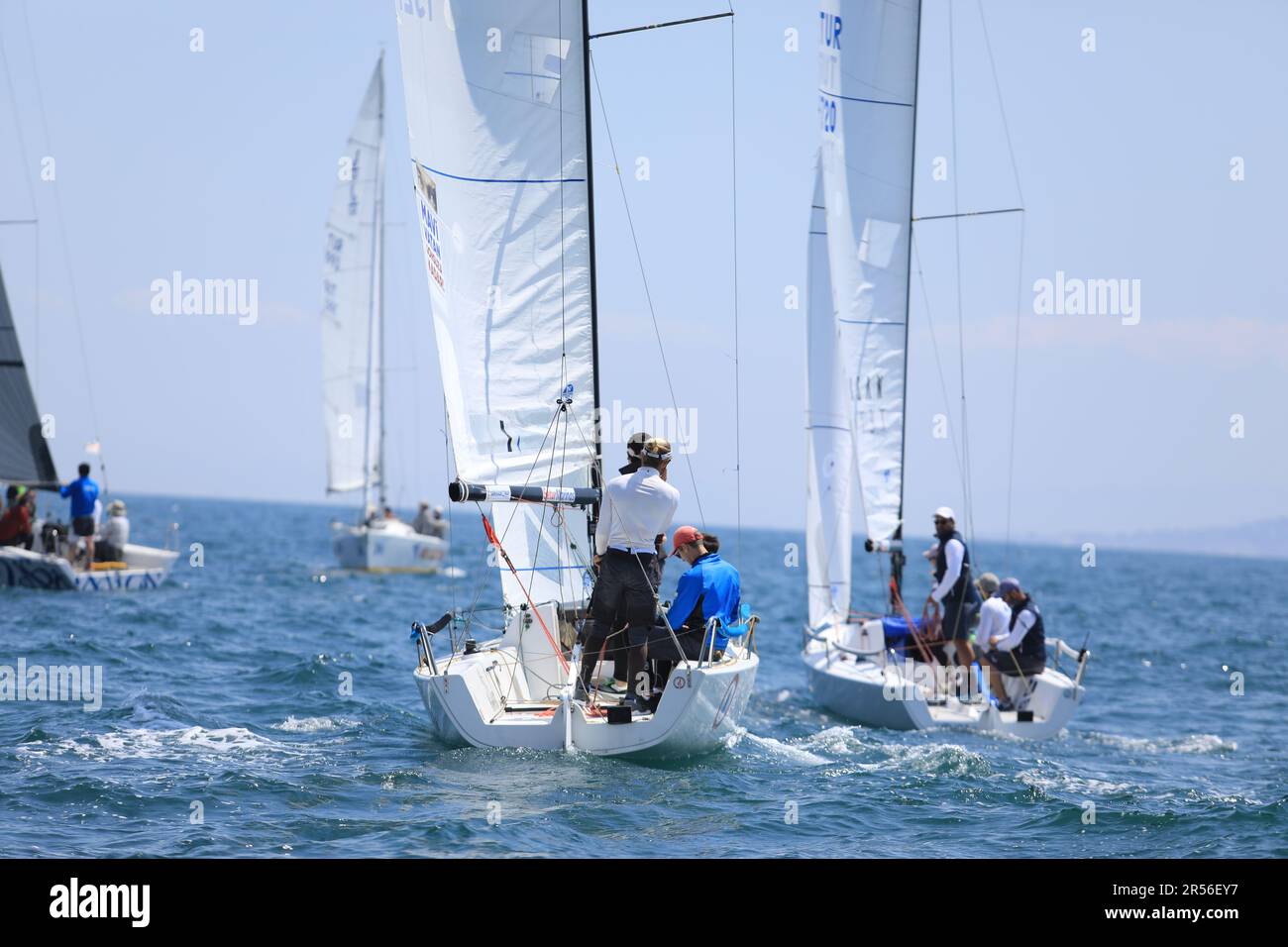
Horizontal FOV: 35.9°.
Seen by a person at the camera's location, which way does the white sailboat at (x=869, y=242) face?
facing away from the viewer and to the left of the viewer

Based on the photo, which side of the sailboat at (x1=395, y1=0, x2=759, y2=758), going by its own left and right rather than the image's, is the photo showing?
back

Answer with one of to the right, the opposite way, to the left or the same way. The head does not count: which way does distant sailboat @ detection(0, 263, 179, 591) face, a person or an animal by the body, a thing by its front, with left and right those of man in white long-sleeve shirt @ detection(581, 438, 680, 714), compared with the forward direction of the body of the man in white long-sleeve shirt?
to the left

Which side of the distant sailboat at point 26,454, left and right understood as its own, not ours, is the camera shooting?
left

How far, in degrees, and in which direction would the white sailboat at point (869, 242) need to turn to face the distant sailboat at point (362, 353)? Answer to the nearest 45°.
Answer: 0° — it already faces it

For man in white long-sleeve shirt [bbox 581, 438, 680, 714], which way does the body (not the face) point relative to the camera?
away from the camera

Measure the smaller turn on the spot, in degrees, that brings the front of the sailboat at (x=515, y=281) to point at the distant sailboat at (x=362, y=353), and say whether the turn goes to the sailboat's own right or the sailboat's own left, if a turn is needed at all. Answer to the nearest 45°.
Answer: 0° — it already faces it

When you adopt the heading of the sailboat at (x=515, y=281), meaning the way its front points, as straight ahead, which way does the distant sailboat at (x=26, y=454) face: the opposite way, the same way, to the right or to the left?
to the left

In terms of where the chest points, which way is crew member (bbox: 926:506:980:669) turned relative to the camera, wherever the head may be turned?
to the viewer's left

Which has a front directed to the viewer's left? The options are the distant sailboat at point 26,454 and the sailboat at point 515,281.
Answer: the distant sailboat

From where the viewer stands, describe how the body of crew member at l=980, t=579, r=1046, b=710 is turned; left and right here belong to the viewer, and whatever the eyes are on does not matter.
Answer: facing to the left of the viewer
